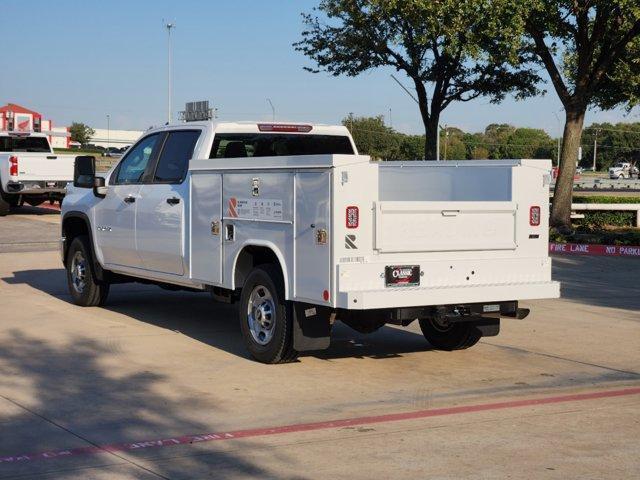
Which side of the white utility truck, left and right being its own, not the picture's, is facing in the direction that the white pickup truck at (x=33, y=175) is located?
front

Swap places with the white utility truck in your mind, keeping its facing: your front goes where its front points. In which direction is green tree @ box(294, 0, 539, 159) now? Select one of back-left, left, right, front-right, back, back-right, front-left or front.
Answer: front-right

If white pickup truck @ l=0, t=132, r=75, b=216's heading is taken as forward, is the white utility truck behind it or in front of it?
behind

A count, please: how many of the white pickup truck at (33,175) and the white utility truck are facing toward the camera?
0

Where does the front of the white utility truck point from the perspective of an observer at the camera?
facing away from the viewer and to the left of the viewer

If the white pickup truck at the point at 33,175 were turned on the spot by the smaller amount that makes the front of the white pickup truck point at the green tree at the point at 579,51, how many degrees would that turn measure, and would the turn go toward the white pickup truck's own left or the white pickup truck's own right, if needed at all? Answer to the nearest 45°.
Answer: approximately 135° to the white pickup truck's own right

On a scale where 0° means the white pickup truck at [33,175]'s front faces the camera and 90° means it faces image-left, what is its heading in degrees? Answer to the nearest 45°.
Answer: approximately 135°
